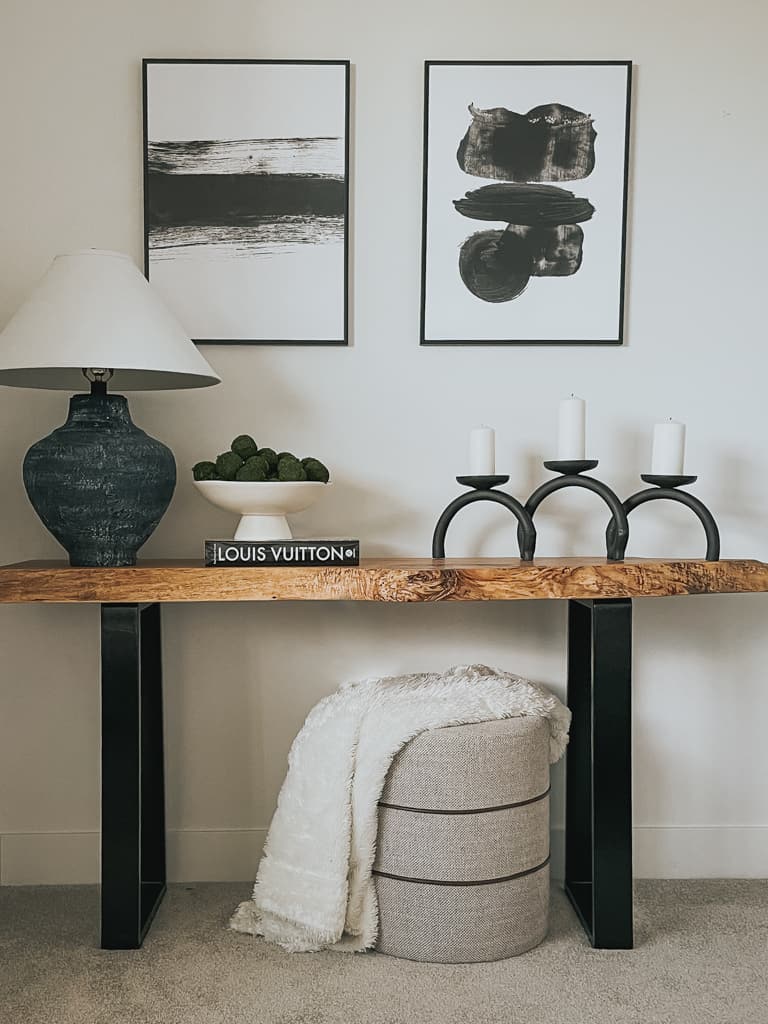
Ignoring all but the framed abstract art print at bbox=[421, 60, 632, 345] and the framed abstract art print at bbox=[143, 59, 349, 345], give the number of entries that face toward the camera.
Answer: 2

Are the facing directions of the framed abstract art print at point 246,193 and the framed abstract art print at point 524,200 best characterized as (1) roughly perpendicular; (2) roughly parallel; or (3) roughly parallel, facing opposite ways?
roughly parallel

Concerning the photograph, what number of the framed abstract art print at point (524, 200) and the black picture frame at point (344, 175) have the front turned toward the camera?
2

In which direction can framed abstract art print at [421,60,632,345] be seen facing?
toward the camera

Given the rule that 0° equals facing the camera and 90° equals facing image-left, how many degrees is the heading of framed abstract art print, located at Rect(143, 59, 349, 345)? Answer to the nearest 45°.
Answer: approximately 0°

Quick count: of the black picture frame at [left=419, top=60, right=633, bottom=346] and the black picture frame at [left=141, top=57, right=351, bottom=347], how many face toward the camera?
2
